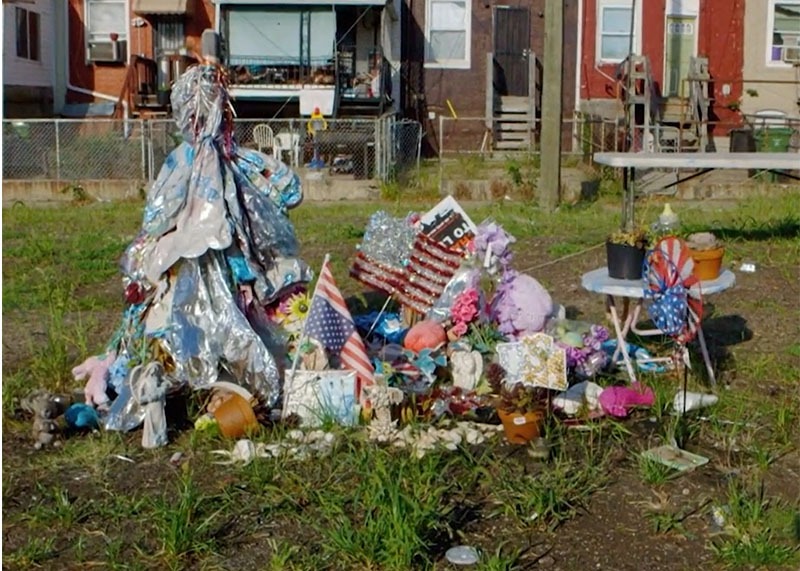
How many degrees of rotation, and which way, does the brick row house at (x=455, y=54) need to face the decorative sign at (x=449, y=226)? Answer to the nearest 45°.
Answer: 0° — it already faces it

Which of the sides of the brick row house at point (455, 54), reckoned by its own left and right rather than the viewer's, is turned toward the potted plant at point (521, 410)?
front

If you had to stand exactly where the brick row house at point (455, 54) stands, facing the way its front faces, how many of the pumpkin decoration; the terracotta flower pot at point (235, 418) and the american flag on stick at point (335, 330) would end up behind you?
0

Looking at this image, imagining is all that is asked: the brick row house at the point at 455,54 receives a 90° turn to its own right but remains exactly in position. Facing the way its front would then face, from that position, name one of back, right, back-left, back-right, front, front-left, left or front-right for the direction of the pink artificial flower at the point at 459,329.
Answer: left

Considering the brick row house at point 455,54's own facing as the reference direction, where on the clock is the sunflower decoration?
The sunflower decoration is roughly at 12 o'clock from the brick row house.

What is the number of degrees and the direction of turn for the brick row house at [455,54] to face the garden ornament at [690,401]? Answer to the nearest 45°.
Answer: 0° — it already faces it

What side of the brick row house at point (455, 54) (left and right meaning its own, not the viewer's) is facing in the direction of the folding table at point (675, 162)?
front

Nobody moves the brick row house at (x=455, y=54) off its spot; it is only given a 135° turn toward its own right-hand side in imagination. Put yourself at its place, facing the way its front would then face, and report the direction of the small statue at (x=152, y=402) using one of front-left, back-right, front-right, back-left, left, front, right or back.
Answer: back-left

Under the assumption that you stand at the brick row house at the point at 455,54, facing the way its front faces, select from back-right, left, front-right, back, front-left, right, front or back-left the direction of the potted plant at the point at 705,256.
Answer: front

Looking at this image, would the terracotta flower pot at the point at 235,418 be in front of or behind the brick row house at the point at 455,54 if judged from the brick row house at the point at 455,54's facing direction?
in front

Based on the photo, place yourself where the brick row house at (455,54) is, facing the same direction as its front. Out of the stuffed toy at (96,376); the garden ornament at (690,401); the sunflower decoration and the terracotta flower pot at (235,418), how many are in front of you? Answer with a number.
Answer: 4

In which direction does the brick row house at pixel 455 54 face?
toward the camera

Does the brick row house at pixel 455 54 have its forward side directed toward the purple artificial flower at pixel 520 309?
yes

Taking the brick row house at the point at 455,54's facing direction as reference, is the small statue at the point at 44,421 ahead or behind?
ahead

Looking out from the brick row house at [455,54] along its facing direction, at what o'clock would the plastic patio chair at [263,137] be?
The plastic patio chair is roughly at 1 o'clock from the brick row house.

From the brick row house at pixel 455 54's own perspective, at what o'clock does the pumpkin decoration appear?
The pumpkin decoration is roughly at 12 o'clock from the brick row house.

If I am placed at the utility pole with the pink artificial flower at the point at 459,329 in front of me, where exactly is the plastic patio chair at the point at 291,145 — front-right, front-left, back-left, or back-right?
back-right
